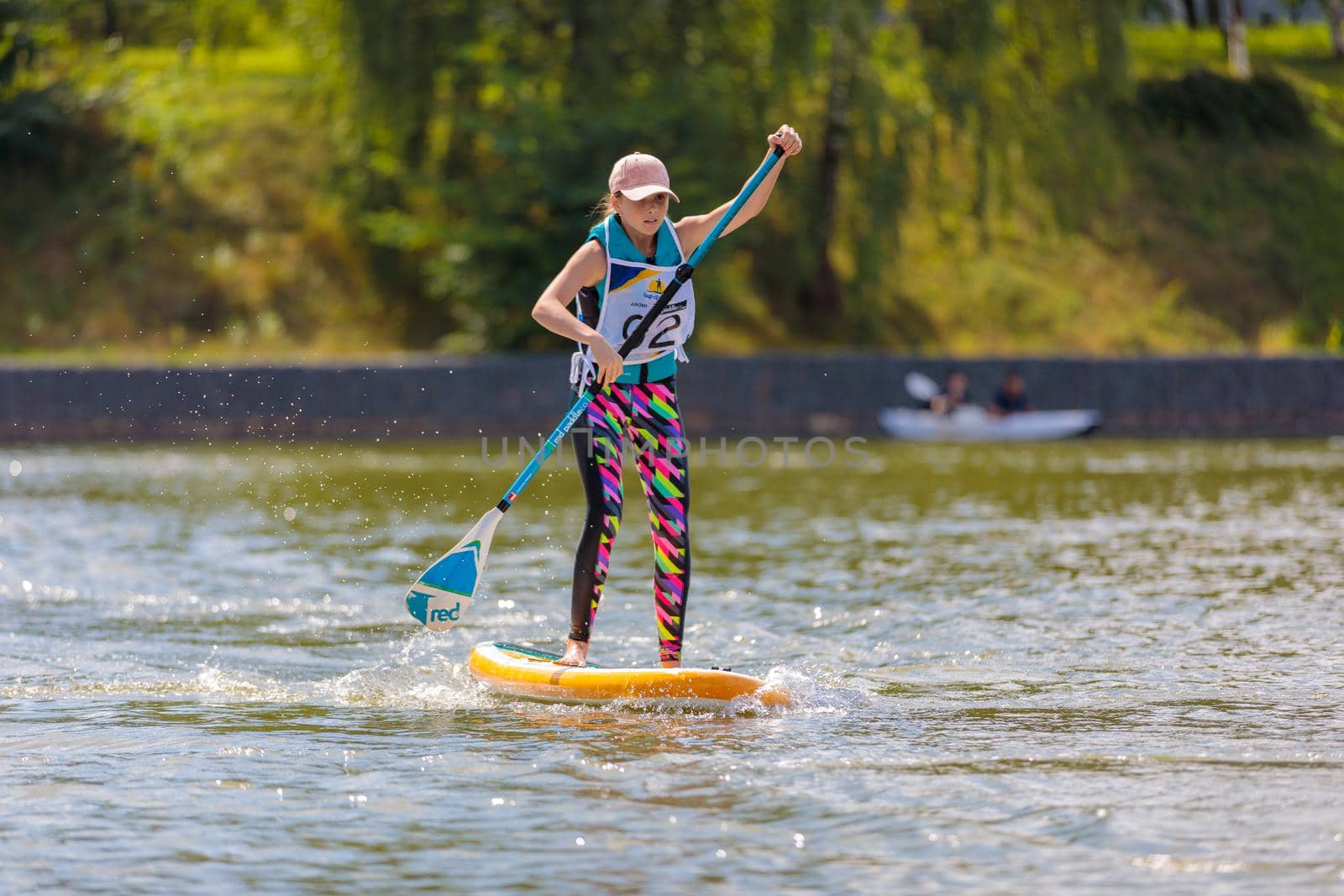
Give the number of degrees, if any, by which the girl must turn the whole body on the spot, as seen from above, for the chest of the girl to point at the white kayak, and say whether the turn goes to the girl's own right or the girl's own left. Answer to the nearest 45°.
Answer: approximately 135° to the girl's own left

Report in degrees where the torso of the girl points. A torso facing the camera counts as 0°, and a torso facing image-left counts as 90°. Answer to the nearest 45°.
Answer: approximately 315°
